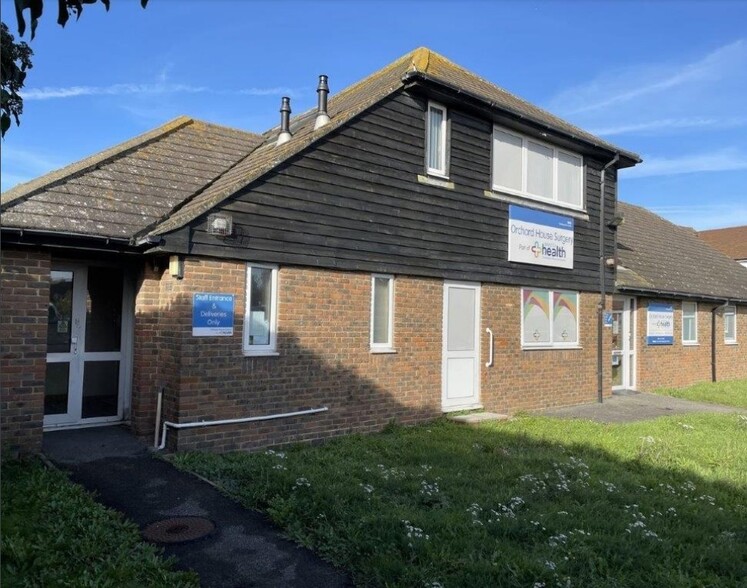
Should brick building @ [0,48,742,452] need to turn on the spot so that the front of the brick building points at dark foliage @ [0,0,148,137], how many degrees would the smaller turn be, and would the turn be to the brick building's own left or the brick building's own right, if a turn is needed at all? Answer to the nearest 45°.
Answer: approximately 45° to the brick building's own right

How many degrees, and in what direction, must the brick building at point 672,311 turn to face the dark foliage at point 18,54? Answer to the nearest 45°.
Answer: approximately 45° to its right

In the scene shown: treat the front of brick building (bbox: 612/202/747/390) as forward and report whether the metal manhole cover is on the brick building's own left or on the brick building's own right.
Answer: on the brick building's own right

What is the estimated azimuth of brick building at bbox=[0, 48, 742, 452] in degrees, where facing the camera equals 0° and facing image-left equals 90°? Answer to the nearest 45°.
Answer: approximately 315°

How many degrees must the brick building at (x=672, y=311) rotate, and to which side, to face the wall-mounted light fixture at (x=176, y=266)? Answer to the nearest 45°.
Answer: approximately 45° to its right
